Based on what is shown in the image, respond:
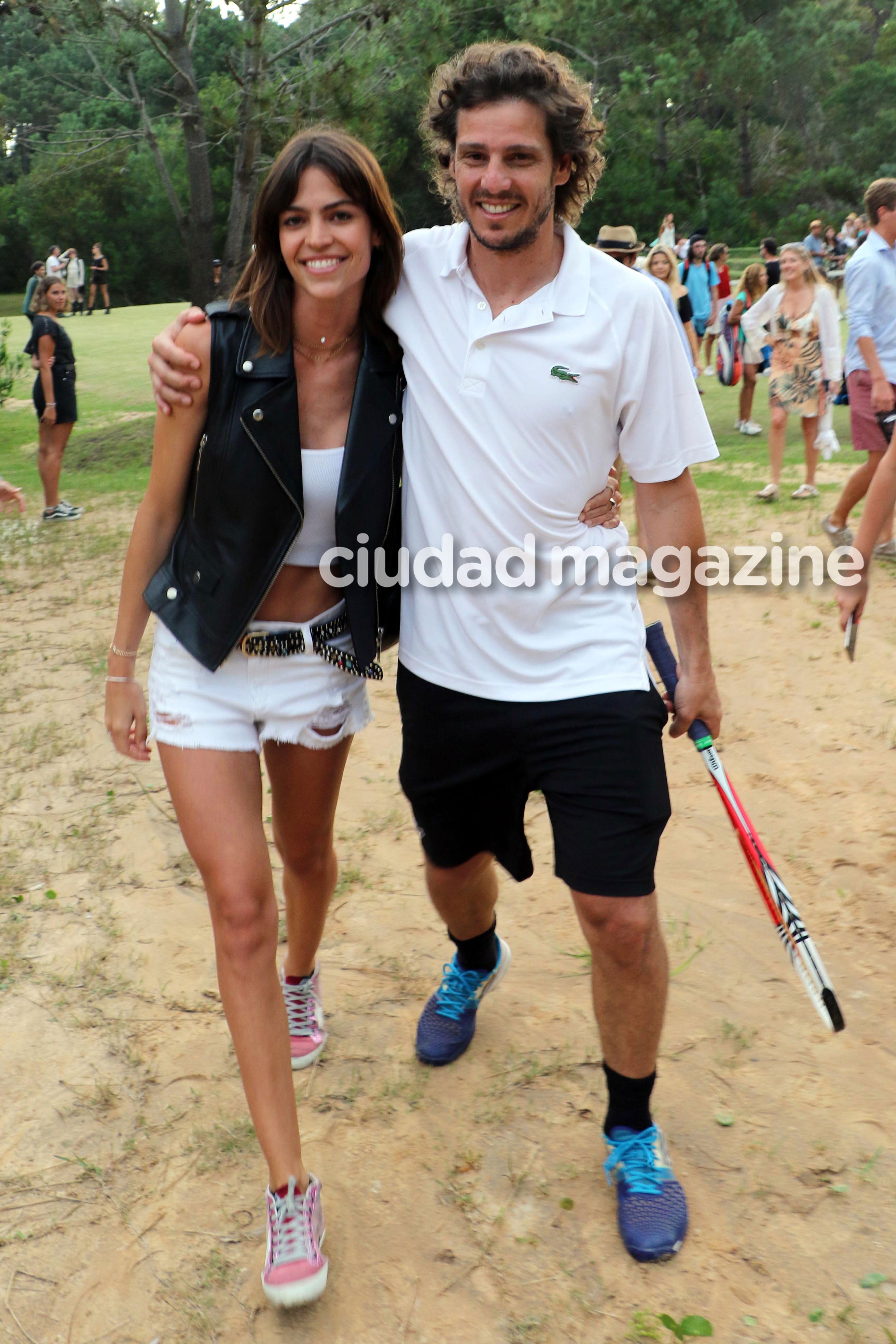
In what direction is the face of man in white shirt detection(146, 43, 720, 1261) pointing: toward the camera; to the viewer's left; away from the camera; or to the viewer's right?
toward the camera

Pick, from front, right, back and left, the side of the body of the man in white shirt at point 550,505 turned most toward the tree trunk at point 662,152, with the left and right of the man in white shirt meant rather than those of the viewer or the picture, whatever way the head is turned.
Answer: back

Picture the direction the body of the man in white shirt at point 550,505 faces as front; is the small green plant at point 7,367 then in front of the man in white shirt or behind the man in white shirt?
behind

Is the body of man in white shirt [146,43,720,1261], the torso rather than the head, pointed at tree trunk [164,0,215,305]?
no

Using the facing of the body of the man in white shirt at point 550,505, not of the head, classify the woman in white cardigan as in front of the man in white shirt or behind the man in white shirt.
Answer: behind

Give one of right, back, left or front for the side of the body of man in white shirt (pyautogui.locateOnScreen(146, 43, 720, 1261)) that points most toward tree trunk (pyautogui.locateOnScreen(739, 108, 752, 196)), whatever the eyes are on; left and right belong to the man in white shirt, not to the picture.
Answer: back

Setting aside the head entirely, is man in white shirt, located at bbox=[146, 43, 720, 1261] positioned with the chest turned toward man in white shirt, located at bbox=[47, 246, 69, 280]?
no

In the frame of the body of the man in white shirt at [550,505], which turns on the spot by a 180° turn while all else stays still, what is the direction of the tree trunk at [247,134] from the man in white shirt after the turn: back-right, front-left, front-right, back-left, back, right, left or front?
front

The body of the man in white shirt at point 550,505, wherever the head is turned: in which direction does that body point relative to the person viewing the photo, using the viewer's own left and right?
facing the viewer

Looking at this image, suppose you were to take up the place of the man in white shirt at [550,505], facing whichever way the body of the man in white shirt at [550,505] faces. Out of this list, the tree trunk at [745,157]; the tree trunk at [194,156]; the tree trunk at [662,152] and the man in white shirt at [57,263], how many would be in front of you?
0
